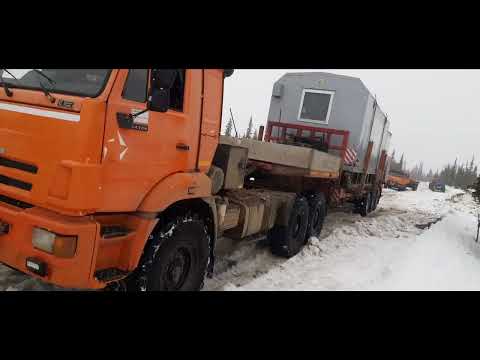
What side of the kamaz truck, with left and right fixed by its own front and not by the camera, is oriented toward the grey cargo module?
back

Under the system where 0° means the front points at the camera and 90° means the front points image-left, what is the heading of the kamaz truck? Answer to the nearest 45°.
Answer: approximately 45°
